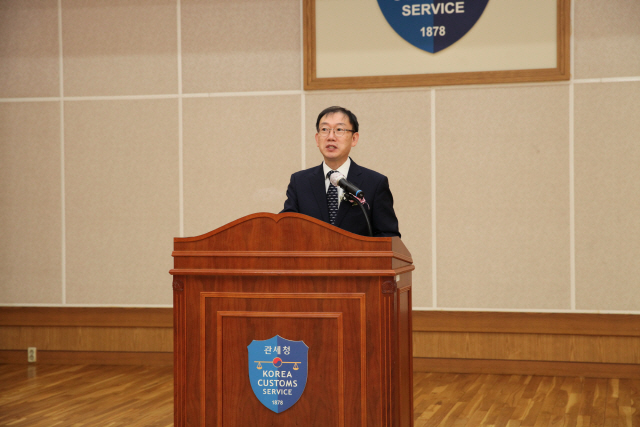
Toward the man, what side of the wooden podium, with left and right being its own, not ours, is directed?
back

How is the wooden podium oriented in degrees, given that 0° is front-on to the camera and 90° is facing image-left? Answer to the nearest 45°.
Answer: approximately 0°
